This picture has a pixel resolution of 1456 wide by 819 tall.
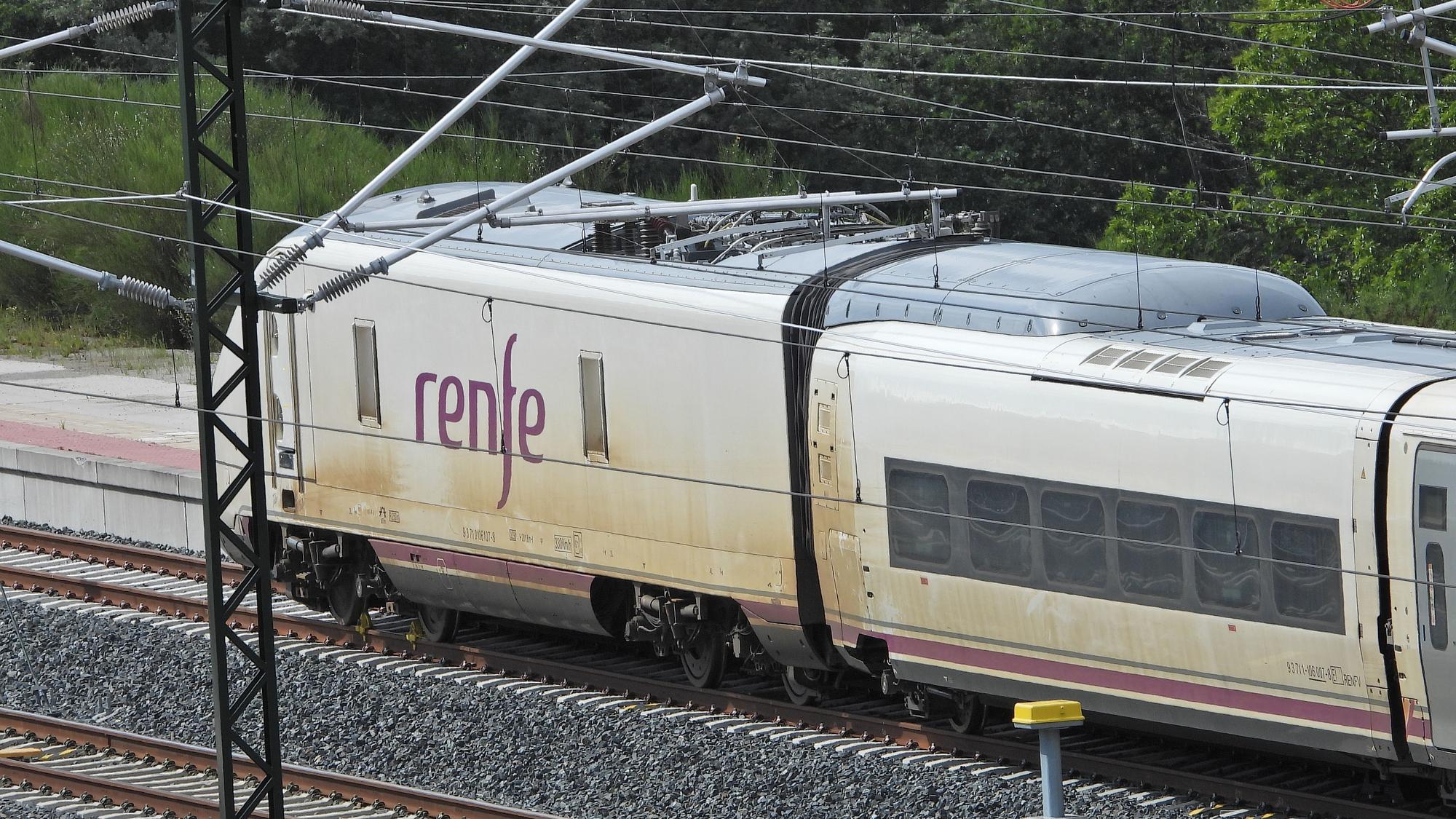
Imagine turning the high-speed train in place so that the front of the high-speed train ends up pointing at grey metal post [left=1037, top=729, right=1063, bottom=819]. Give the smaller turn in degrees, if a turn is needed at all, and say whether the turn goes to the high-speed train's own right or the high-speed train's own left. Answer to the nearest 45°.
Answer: approximately 135° to the high-speed train's own left

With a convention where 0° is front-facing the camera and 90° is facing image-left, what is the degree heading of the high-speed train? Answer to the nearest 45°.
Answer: approximately 135°

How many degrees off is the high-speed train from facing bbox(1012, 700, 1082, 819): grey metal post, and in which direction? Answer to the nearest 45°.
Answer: approximately 135° to its left
